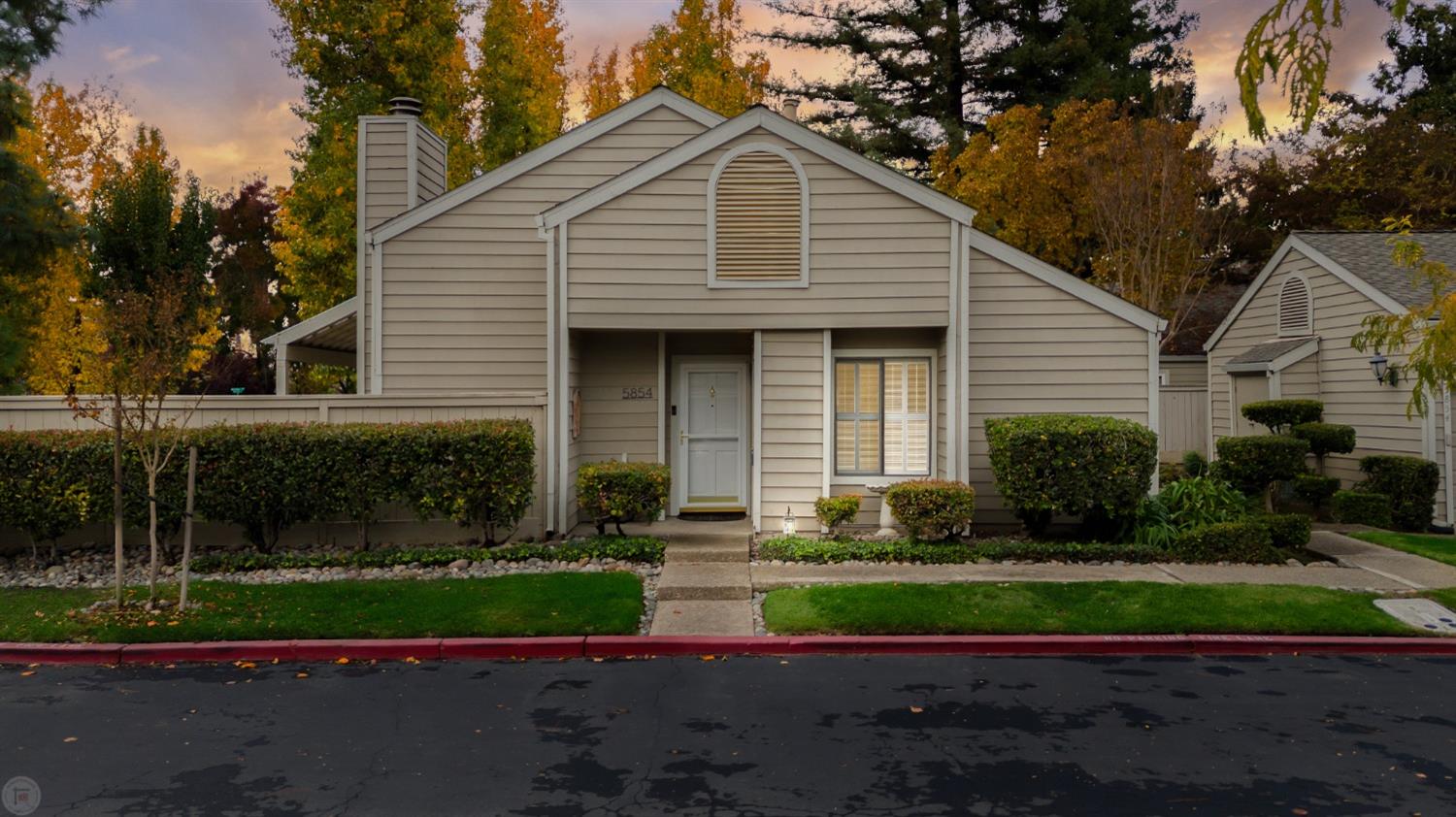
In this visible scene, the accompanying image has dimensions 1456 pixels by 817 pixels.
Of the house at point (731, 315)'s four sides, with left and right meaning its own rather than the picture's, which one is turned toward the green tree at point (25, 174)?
right

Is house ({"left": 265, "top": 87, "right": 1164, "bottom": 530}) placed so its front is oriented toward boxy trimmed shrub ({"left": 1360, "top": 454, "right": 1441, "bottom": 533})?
no

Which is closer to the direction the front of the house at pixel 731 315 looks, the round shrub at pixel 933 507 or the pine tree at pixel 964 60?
the round shrub

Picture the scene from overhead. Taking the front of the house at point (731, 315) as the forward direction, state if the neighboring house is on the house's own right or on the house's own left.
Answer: on the house's own left

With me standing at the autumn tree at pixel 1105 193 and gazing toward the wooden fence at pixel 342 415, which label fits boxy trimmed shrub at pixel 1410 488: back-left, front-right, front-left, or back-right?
front-left

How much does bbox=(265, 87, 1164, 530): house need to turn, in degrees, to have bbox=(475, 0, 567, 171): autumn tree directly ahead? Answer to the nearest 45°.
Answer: approximately 135° to its right

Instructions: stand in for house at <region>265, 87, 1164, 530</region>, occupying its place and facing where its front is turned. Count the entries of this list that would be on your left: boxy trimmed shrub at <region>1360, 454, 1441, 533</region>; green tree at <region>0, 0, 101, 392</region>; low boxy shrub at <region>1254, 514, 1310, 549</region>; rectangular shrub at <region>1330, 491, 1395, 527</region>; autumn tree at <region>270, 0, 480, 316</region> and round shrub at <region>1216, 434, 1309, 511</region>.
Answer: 4

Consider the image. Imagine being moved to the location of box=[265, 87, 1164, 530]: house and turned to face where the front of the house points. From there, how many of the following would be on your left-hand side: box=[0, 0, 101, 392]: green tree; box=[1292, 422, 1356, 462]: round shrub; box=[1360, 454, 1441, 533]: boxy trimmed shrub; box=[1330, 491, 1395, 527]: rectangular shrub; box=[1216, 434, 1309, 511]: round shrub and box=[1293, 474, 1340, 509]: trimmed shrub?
5

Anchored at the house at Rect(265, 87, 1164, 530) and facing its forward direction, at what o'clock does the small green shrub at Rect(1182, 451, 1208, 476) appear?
The small green shrub is roughly at 8 o'clock from the house.

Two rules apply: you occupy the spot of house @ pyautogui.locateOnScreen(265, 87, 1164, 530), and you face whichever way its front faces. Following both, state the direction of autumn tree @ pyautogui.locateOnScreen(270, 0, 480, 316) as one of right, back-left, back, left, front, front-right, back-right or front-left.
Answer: back-right

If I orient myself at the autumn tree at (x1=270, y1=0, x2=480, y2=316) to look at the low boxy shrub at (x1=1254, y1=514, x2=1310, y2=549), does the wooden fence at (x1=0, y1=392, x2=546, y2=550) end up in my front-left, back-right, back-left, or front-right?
front-right

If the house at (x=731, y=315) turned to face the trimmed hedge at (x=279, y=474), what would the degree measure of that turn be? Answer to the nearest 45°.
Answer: approximately 90° to its right

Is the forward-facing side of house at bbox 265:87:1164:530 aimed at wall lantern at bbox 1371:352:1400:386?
no

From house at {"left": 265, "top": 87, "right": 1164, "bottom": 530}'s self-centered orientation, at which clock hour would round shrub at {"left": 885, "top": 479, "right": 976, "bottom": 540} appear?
The round shrub is roughly at 10 o'clock from the house.

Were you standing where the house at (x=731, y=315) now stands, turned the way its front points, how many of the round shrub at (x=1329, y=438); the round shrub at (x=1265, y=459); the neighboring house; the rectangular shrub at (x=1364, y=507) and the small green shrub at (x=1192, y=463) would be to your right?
0

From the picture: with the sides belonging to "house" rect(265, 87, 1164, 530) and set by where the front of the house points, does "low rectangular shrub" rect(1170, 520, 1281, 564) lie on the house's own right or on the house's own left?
on the house's own left

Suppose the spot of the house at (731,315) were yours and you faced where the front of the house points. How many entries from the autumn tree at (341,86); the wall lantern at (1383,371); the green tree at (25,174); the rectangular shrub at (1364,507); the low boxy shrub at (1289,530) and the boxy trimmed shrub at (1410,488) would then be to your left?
4

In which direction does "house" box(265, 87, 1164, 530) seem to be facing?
toward the camera

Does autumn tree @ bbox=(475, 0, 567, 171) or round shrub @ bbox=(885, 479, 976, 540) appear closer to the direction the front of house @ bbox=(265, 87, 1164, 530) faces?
the round shrub

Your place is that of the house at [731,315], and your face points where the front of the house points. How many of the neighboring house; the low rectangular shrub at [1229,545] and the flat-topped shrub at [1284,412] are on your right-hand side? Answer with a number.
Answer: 0

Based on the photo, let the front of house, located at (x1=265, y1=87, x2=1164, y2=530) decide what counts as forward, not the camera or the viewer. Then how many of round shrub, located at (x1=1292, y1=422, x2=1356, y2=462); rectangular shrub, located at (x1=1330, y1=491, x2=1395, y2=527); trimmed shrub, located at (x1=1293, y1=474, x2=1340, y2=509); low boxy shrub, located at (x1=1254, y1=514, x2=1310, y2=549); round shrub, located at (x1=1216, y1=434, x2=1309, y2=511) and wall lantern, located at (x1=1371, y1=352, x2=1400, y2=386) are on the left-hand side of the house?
6

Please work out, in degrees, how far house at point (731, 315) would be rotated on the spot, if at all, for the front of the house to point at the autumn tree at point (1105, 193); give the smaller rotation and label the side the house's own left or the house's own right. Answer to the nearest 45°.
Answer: approximately 135° to the house's own left

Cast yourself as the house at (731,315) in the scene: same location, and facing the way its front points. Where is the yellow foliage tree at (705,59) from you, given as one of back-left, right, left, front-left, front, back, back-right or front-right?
back
